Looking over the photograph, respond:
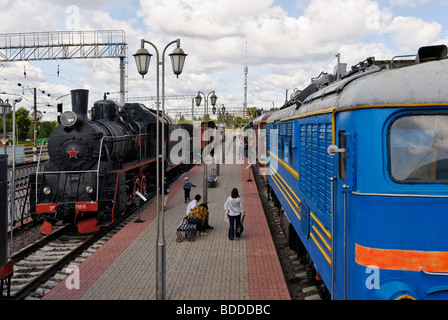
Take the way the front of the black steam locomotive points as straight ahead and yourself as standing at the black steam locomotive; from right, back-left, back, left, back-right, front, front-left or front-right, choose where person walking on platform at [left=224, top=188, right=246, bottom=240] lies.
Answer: left

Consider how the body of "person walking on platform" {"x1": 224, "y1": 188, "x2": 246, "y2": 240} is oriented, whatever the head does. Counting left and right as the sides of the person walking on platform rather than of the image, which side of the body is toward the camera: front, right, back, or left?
back

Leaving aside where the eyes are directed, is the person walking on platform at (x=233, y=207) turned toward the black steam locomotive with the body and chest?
no

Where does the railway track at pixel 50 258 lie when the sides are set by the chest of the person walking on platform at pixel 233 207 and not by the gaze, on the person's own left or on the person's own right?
on the person's own left

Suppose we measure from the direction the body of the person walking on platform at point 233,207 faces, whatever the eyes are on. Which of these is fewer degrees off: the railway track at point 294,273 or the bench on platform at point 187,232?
the bench on platform

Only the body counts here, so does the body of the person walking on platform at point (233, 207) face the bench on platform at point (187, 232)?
no

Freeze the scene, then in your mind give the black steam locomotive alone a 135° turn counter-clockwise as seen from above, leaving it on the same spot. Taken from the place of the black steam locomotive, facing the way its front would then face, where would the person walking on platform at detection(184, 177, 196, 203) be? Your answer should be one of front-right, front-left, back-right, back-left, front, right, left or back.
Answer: front-left

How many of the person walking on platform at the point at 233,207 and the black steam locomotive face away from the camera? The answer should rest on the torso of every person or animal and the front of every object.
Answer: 1

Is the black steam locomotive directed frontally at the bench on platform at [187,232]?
no

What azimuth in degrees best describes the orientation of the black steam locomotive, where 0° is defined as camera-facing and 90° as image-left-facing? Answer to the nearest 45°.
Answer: approximately 45°

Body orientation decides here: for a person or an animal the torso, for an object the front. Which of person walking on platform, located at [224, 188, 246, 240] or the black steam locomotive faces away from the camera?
the person walking on platform

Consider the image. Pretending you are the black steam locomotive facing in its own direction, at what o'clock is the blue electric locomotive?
The blue electric locomotive is roughly at 10 o'clock from the black steam locomotive.

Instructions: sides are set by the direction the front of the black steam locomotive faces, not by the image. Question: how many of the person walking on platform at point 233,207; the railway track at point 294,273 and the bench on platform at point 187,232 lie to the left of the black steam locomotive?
3
